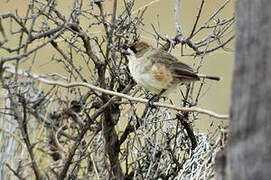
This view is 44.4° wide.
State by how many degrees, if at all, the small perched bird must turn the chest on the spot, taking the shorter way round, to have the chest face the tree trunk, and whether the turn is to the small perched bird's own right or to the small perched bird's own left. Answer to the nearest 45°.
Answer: approximately 90° to the small perched bird's own left

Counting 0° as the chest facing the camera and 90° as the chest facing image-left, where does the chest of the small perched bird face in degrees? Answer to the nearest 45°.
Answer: approximately 90°
